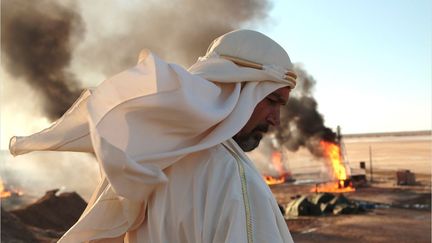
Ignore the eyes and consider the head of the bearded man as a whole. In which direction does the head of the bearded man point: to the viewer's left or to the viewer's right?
to the viewer's right

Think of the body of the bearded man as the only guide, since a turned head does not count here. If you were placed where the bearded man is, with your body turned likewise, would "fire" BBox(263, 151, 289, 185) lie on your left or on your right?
on your left

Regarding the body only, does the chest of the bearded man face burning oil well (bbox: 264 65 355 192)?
no

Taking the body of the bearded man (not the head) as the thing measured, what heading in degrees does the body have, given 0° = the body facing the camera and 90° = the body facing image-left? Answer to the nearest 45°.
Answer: approximately 270°
